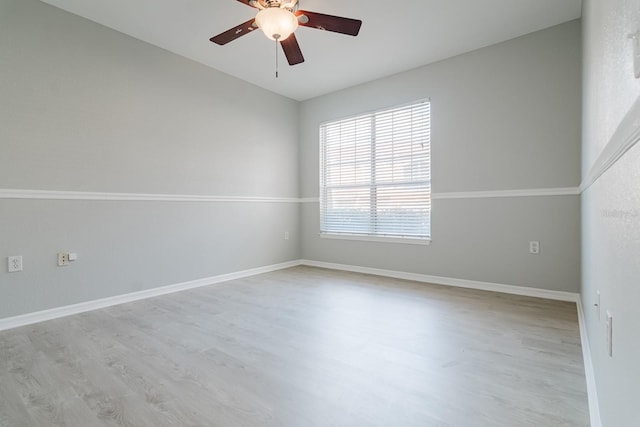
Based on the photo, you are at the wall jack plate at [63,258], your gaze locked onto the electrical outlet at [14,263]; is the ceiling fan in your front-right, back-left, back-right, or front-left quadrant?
back-left

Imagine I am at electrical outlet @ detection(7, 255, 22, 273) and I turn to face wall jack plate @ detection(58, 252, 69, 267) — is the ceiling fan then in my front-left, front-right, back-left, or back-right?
front-right

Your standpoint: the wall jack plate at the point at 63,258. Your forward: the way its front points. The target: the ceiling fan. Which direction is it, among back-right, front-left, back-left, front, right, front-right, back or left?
front-left

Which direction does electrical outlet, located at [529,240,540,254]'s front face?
toward the camera

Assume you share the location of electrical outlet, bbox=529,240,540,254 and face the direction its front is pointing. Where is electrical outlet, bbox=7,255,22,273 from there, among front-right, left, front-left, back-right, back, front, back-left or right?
front-right

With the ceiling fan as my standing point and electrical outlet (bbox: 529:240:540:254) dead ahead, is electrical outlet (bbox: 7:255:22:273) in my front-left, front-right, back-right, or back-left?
back-left

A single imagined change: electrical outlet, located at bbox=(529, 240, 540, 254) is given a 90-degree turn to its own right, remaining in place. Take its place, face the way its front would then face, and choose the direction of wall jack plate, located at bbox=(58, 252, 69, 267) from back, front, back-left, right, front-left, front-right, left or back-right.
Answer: front-left

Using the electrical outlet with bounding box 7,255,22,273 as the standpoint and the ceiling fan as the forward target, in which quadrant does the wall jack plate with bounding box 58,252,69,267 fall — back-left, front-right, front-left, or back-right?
front-left
